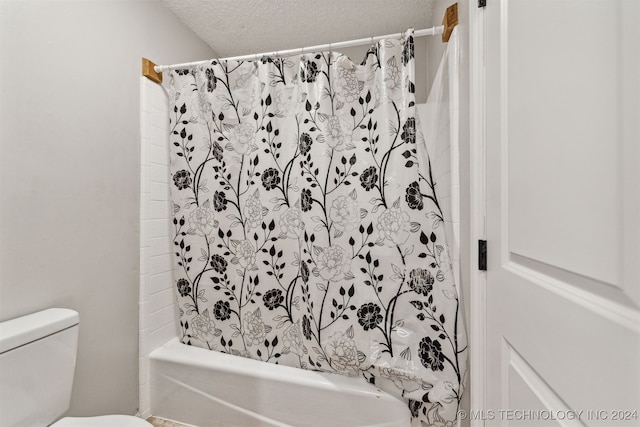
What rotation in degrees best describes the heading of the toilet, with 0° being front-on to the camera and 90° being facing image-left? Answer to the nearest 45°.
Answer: approximately 315°

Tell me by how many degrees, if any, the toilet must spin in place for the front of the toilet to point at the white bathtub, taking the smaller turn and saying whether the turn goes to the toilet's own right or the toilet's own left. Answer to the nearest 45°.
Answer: approximately 45° to the toilet's own left

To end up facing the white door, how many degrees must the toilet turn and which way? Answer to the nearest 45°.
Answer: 0° — it already faces it
